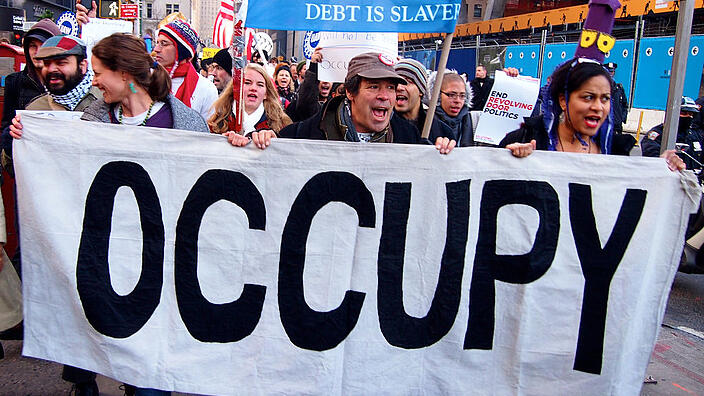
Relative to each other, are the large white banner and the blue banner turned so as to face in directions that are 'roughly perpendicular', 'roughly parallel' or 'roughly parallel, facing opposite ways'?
roughly parallel

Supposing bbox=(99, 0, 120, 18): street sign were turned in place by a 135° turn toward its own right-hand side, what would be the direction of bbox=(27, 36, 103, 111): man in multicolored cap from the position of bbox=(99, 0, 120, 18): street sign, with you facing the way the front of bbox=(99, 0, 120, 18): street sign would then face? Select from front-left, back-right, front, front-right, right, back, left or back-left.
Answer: back-left

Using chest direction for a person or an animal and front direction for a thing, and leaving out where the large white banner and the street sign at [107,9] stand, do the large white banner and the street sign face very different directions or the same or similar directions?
same or similar directions

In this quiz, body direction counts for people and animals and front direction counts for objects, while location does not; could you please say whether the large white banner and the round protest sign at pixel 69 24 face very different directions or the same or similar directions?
same or similar directions

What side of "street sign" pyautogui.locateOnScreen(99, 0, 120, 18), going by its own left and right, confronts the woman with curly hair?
front

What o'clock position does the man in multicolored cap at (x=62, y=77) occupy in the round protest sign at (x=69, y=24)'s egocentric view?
The man in multicolored cap is roughly at 12 o'clock from the round protest sign.

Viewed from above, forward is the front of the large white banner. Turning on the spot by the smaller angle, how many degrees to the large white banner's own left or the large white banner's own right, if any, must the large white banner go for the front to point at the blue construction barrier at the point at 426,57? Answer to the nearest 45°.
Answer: approximately 180°

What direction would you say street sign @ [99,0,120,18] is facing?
toward the camera

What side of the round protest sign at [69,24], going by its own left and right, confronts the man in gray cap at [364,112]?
front

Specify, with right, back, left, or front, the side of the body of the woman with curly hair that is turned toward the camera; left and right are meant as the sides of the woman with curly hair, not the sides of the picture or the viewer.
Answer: front

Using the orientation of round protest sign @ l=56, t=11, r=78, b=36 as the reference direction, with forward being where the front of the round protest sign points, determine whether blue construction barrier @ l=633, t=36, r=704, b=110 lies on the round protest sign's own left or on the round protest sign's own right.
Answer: on the round protest sign's own left

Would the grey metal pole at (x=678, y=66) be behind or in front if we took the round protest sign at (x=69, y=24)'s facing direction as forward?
in front

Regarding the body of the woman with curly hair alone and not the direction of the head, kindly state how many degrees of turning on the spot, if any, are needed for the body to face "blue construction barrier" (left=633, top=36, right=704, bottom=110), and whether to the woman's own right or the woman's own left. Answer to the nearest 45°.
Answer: approximately 135° to the woman's own left

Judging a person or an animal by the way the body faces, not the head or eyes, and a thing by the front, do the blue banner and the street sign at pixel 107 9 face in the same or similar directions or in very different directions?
same or similar directions

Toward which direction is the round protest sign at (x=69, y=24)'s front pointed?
toward the camera
